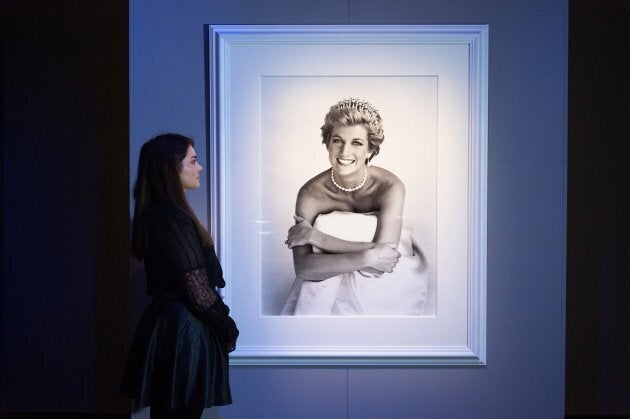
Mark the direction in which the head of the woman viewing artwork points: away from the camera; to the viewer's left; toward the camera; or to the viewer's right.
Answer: to the viewer's right

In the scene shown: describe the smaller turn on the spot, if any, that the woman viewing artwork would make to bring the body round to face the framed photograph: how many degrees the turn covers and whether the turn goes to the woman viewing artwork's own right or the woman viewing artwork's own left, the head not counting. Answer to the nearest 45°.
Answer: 0° — they already face it

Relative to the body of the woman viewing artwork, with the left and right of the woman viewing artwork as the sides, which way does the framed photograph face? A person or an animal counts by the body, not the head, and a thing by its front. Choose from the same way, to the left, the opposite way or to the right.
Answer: to the right

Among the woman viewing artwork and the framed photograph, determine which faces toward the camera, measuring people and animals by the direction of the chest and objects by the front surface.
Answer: the framed photograph

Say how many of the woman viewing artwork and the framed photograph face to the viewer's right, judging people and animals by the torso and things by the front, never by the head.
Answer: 1

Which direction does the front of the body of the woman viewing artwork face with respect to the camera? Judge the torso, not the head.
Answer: to the viewer's right

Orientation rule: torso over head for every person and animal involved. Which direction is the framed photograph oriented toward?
toward the camera
